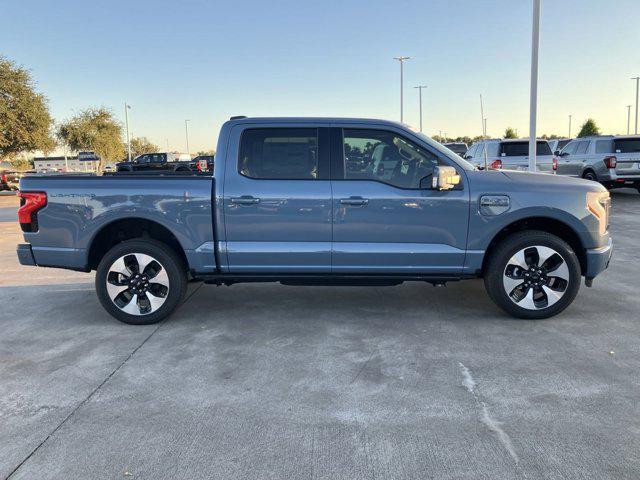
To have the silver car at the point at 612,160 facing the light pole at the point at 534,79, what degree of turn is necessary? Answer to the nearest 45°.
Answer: approximately 90° to its left

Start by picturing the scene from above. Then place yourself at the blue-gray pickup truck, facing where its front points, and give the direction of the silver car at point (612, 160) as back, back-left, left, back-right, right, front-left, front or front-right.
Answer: front-left

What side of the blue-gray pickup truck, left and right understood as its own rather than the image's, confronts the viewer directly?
right

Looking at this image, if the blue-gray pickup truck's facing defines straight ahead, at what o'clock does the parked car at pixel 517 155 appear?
The parked car is roughly at 10 o'clock from the blue-gray pickup truck.

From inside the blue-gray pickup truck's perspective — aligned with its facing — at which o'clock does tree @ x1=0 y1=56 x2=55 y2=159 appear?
The tree is roughly at 8 o'clock from the blue-gray pickup truck.

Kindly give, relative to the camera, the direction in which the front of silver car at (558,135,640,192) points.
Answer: facing away from the viewer and to the left of the viewer

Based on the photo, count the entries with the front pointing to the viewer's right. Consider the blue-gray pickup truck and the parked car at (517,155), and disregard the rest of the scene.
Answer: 1

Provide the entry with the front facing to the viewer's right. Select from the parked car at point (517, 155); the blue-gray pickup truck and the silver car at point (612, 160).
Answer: the blue-gray pickup truck

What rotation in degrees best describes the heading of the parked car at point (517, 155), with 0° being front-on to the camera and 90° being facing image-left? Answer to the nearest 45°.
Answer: approximately 135°

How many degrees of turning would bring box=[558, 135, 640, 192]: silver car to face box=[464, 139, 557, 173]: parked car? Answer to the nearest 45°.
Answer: approximately 90° to its left
